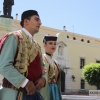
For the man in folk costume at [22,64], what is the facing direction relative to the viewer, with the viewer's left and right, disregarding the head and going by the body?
facing the viewer and to the right of the viewer

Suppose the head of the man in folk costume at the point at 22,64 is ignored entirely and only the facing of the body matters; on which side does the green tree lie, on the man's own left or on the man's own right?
on the man's own left

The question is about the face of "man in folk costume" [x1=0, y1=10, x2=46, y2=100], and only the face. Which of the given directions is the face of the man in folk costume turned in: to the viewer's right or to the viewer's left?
to the viewer's right
